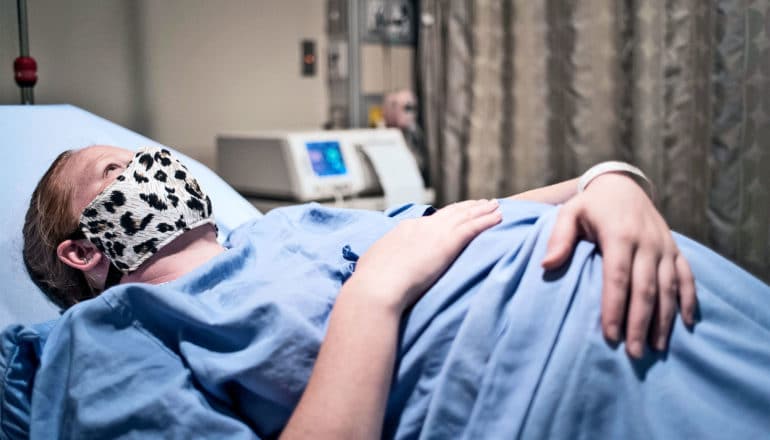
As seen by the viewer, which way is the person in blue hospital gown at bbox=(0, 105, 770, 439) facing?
to the viewer's right

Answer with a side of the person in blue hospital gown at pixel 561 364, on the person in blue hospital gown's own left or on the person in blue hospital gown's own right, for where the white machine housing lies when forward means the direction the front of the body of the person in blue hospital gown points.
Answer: on the person in blue hospital gown's own left

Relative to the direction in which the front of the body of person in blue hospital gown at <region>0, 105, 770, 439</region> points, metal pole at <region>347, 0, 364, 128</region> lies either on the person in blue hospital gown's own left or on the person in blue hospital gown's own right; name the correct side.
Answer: on the person in blue hospital gown's own left

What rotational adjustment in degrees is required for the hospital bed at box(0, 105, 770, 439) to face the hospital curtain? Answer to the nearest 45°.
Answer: approximately 90° to its left

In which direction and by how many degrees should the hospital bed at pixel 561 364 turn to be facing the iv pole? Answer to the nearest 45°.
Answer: approximately 135° to its left
